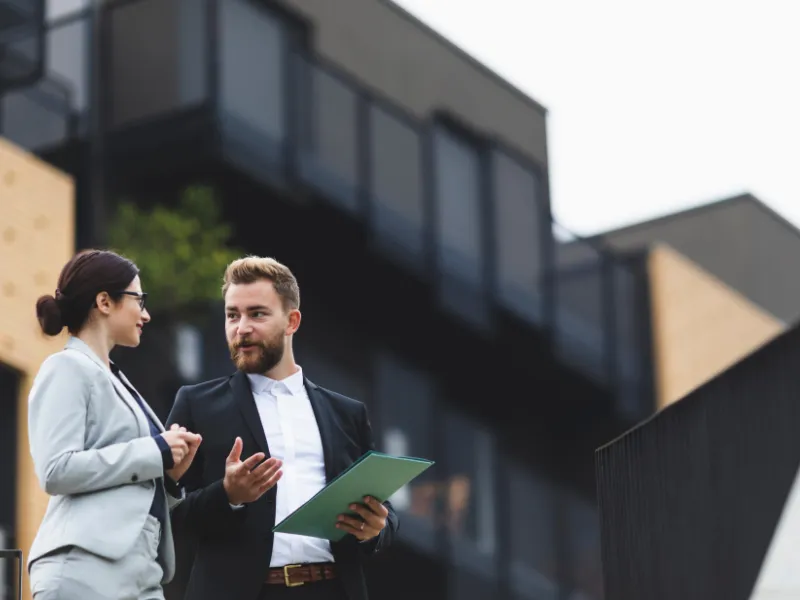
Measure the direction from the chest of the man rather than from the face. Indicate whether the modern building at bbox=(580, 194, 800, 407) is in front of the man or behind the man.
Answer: behind

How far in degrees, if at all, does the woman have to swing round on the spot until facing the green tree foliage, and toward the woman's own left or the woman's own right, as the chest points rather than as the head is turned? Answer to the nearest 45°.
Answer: approximately 90° to the woman's own left

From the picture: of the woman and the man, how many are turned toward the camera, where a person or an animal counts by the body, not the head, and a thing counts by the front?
1

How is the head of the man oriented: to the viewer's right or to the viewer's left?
to the viewer's left

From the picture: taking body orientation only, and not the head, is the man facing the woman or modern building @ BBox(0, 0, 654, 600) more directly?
the woman

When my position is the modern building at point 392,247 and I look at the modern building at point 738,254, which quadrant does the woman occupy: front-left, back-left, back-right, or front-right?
back-right

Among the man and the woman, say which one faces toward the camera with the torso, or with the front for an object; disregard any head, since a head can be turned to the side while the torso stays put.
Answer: the man

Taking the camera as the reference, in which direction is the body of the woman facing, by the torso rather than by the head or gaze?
to the viewer's right

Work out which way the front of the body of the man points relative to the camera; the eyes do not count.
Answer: toward the camera

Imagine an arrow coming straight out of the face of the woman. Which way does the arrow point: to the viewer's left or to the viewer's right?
to the viewer's right

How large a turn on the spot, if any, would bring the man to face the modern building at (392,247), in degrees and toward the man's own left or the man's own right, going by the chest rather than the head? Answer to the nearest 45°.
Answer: approximately 180°

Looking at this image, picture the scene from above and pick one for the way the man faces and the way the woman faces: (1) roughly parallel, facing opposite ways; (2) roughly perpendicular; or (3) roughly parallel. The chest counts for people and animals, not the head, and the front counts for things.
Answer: roughly perpendicular

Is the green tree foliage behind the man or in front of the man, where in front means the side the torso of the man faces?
behind
